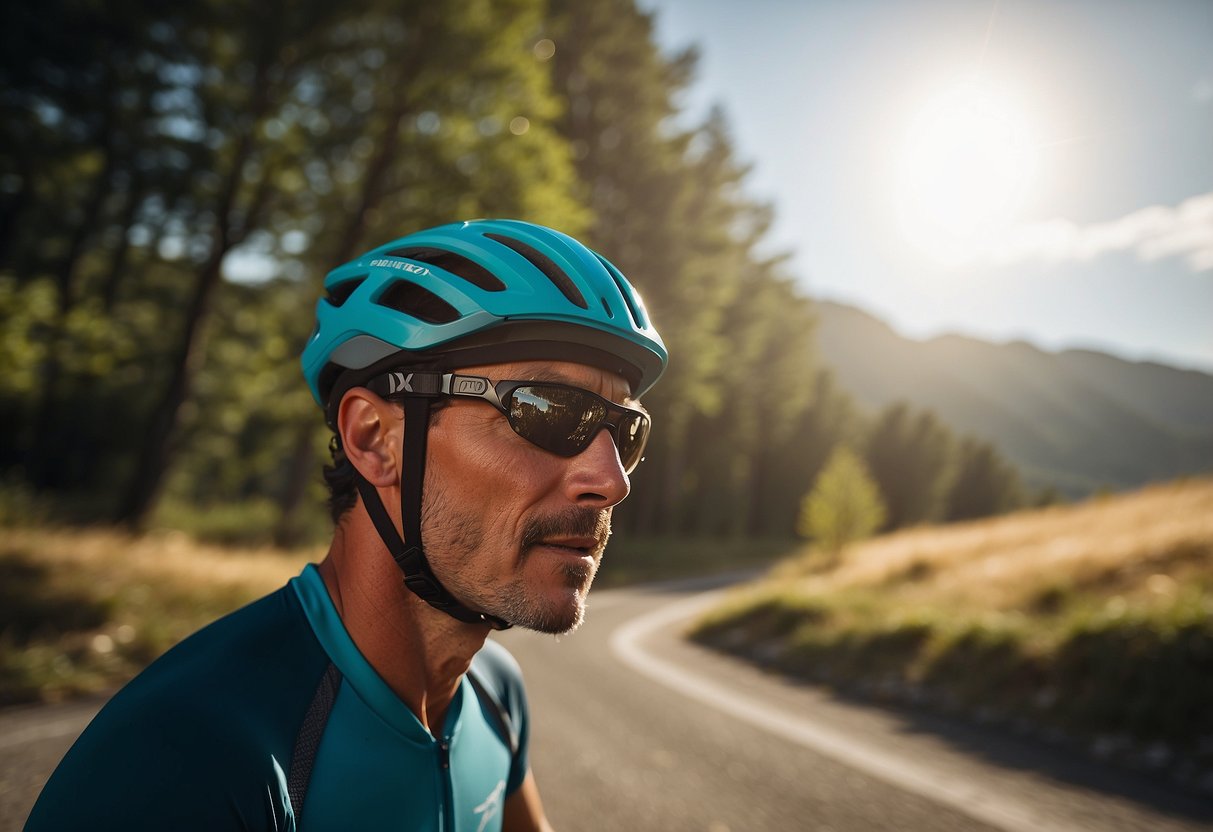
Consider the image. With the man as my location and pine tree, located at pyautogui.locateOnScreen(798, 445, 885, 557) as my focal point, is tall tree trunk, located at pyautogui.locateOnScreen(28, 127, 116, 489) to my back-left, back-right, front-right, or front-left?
front-left

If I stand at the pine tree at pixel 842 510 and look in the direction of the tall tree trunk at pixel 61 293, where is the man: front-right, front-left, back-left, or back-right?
front-left

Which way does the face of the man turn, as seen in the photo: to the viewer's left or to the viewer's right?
to the viewer's right

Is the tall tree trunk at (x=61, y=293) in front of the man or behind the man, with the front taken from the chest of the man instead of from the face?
behind

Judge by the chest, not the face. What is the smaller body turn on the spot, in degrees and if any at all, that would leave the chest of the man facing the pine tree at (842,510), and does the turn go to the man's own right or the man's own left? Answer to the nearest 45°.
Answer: approximately 90° to the man's own left

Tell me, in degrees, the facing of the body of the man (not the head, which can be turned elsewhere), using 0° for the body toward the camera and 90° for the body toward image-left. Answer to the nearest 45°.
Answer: approximately 315°

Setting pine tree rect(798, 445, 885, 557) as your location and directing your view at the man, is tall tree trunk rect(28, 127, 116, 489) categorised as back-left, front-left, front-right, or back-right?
front-right
